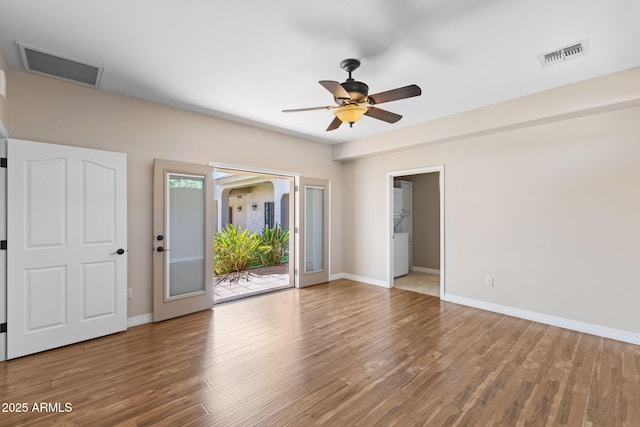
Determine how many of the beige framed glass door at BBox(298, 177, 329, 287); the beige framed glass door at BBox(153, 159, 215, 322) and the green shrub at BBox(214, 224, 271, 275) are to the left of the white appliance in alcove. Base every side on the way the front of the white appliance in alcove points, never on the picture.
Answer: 0

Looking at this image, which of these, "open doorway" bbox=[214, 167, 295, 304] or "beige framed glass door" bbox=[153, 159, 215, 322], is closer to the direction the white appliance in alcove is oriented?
the beige framed glass door

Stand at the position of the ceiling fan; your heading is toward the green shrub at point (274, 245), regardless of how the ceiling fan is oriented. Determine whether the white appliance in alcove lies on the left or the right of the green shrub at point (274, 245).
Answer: right

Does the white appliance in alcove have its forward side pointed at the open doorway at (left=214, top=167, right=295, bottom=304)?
no

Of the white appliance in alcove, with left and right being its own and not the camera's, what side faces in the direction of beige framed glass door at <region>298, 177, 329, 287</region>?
right

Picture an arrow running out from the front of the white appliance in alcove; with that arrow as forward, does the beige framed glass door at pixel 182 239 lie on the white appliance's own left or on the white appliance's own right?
on the white appliance's own right

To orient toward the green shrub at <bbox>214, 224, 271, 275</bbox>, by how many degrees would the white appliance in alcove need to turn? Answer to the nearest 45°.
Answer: approximately 135° to its right

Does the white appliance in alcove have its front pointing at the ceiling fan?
no

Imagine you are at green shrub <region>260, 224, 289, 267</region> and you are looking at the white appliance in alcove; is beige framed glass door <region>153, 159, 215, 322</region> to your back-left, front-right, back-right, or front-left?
front-right

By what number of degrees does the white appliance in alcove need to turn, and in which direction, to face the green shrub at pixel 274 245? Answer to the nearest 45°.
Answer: approximately 135° to its right

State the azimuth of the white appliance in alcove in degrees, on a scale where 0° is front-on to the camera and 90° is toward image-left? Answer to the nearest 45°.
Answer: approximately 315°

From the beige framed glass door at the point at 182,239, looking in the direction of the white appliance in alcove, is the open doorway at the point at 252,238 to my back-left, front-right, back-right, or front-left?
front-left

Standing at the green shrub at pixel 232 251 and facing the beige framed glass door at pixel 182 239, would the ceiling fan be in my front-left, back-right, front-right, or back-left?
front-left
